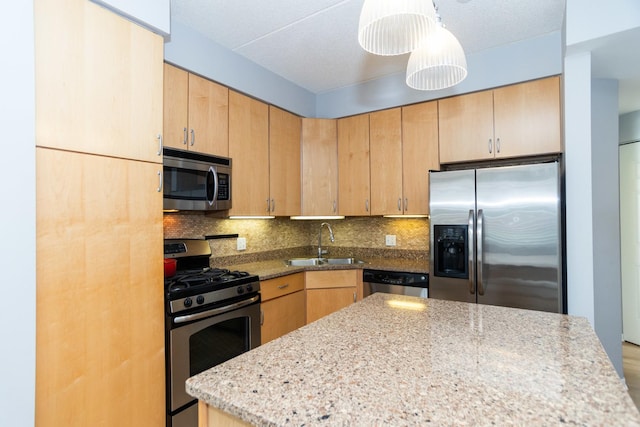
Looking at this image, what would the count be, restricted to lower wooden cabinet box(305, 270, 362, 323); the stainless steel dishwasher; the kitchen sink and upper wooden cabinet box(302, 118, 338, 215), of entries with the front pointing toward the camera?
4

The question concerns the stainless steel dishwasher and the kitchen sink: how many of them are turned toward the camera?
2

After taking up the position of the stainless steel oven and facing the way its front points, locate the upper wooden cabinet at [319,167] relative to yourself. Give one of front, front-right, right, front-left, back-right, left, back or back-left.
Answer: left

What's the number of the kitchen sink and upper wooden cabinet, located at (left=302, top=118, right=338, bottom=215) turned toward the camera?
2

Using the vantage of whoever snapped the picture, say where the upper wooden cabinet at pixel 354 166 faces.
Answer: facing the viewer and to the left of the viewer

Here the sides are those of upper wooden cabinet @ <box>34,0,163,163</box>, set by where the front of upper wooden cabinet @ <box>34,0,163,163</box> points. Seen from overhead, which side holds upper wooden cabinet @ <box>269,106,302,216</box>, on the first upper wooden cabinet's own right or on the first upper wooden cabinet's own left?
on the first upper wooden cabinet's own left

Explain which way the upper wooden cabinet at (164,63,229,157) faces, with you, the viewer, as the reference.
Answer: facing the viewer and to the right of the viewer

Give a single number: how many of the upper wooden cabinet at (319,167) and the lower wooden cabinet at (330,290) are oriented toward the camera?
2

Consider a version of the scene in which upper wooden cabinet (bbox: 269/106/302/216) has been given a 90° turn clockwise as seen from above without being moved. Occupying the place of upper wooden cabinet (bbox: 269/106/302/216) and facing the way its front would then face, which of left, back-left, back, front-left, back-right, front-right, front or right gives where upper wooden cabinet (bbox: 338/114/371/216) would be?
back-left

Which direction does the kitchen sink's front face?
toward the camera

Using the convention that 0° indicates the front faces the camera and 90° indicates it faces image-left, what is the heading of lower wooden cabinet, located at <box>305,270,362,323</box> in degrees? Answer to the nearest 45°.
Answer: approximately 0°

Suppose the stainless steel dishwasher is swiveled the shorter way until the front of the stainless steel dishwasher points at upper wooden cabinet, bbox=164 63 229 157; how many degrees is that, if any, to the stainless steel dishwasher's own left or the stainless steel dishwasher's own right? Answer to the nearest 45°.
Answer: approximately 45° to the stainless steel dishwasher's own right

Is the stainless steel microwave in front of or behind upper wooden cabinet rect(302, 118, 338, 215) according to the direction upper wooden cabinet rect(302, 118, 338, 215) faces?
in front

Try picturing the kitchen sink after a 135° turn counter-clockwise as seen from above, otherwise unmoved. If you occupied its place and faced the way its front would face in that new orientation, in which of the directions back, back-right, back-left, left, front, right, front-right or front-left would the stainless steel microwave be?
back
